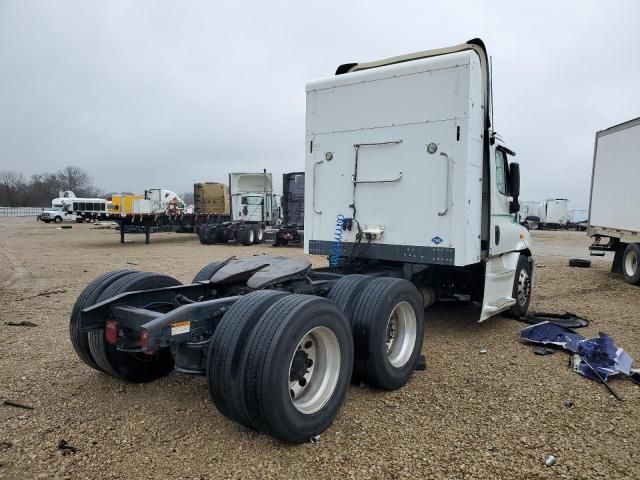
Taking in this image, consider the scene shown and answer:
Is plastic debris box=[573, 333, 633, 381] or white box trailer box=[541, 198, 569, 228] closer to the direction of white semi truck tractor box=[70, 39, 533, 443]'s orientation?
the white box trailer

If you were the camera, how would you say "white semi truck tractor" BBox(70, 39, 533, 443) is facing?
facing away from the viewer and to the right of the viewer

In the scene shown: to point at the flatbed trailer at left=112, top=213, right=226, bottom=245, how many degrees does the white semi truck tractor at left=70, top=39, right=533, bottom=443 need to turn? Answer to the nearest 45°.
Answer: approximately 90° to its left

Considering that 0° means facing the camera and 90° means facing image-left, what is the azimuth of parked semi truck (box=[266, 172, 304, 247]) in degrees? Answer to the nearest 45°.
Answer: approximately 225°
